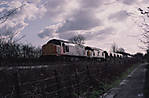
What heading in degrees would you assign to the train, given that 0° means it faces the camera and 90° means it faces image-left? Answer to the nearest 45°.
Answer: approximately 45°
